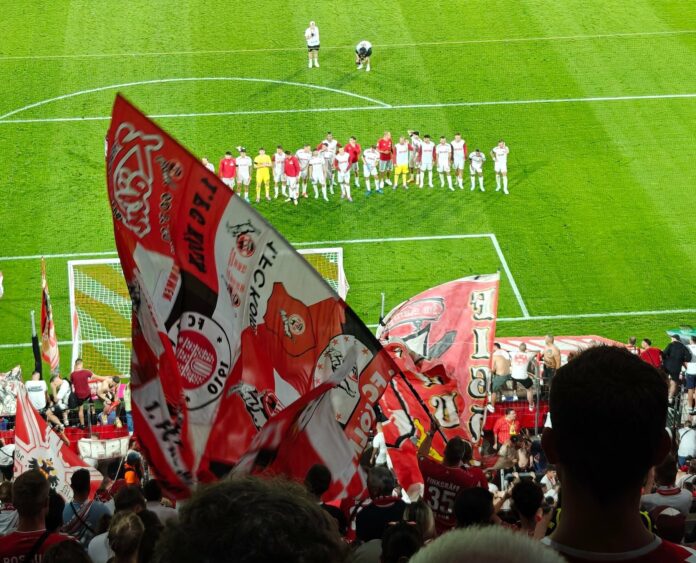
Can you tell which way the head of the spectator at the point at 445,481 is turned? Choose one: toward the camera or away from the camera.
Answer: away from the camera

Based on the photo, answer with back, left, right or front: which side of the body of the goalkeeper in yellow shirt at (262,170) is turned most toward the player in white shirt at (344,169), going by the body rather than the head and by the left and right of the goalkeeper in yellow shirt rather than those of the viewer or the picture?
left

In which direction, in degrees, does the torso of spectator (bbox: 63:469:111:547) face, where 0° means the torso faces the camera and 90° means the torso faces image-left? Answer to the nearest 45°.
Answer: approximately 180°

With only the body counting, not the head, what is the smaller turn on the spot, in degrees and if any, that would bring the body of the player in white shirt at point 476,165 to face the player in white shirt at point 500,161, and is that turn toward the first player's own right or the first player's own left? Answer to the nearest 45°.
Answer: approximately 90° to the first player's own left

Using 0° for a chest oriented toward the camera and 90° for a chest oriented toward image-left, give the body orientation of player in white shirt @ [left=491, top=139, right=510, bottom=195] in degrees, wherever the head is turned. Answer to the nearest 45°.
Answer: approximately 0°

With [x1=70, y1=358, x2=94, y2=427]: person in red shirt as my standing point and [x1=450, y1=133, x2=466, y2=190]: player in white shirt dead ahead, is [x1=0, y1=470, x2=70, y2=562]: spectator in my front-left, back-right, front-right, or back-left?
back-right

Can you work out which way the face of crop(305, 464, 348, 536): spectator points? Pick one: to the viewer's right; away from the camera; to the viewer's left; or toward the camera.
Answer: away from the camera

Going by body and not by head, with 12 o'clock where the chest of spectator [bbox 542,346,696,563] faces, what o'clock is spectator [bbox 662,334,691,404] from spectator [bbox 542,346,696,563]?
spectator [bbox 662,334,691,404] is roughly at 12 o'clock from spectator [bbox 542,346,696,563].

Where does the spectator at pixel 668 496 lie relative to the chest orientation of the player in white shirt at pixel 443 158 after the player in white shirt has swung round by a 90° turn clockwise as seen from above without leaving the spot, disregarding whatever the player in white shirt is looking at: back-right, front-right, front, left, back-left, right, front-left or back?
left

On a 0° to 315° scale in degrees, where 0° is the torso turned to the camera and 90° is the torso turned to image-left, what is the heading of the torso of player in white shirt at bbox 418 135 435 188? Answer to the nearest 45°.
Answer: approximately 0°

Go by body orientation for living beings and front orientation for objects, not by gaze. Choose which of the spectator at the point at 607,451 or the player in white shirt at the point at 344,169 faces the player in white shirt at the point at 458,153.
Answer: the spectator

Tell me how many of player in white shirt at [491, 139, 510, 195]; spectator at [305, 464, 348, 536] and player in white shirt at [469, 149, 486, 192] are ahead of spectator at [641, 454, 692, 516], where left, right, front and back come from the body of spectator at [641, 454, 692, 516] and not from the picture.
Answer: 2
